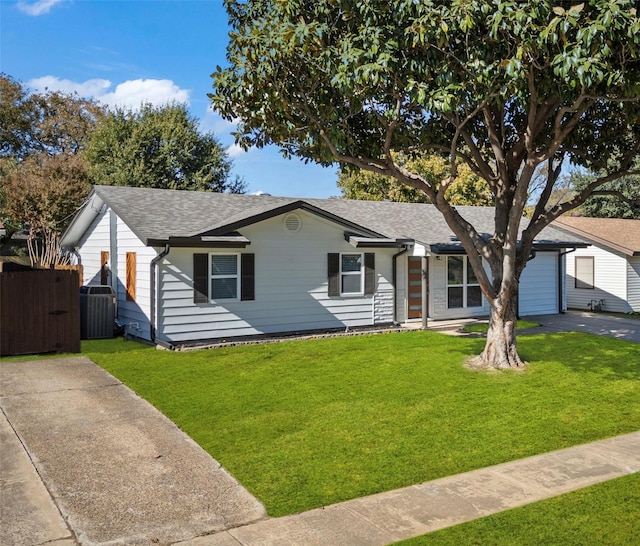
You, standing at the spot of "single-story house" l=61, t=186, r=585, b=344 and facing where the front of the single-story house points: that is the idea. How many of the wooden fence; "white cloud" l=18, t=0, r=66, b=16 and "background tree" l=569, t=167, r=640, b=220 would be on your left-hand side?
1

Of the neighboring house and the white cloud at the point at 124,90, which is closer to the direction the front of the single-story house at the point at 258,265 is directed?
the neighboring house

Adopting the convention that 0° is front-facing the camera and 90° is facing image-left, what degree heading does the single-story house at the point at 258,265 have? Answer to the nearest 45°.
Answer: approximately 315°

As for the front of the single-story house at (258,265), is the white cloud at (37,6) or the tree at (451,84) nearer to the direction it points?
the tree

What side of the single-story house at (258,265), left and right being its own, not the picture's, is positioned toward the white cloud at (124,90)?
back

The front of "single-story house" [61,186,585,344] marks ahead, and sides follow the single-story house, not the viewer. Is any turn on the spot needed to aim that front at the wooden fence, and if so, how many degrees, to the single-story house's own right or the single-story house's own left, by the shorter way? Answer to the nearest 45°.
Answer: approximately 90° to the single-story house's own right

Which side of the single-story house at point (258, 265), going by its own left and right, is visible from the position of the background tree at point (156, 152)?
back

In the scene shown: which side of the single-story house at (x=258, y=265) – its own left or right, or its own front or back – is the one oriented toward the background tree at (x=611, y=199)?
left

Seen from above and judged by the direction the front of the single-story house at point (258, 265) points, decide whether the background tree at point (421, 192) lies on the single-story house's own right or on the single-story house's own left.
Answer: on the single-story house's own left
